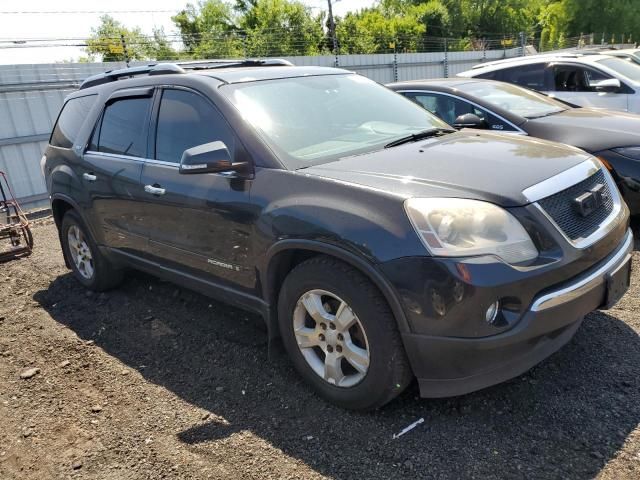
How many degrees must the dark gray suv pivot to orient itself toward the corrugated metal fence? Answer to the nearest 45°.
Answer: approximately 180°

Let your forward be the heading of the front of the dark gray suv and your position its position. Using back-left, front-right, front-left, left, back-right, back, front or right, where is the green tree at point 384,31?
back-left

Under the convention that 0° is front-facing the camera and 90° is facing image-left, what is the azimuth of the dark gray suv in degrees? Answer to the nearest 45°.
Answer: approximately 315°
